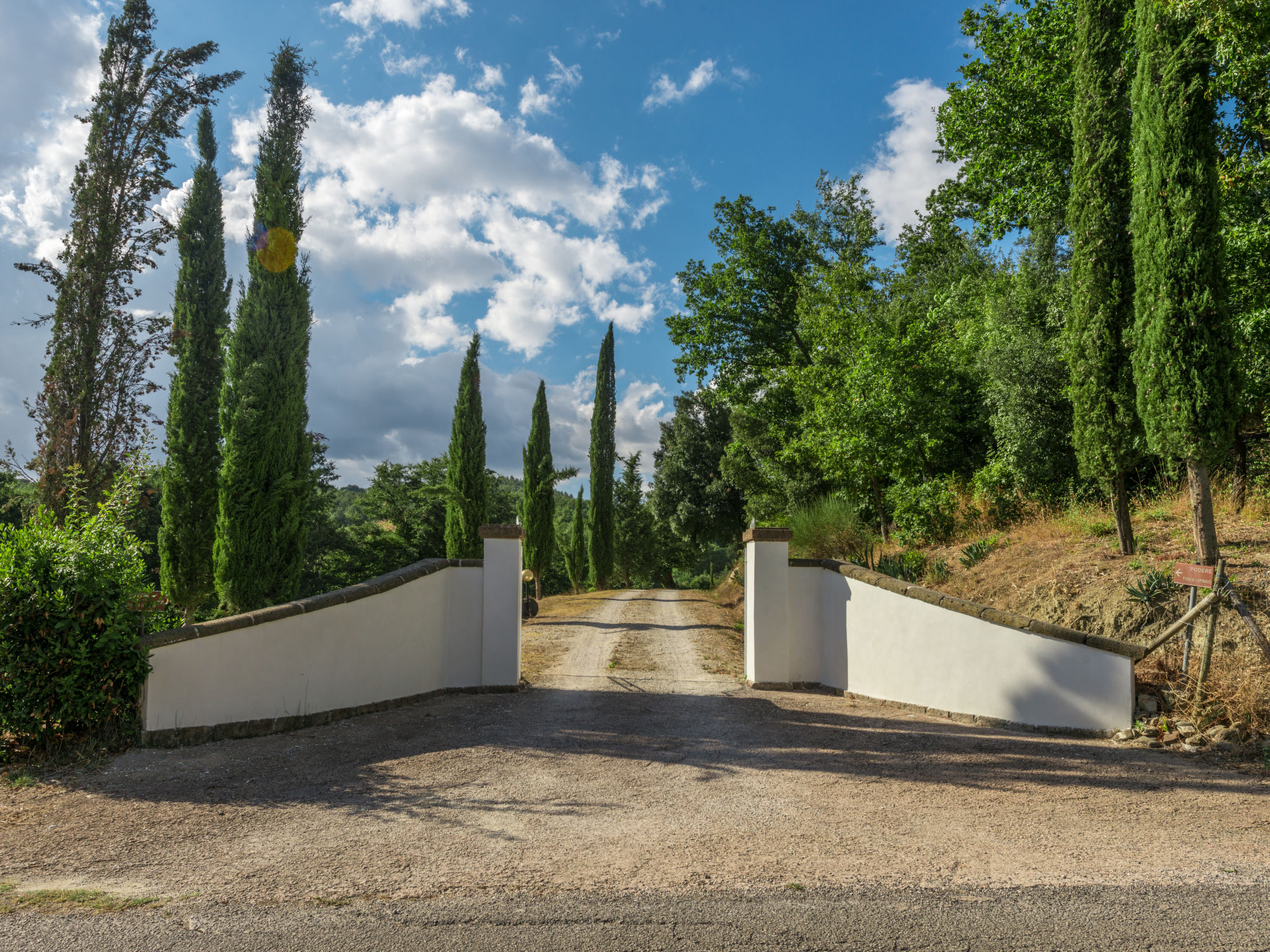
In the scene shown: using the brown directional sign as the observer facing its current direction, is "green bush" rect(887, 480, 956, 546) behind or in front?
behind

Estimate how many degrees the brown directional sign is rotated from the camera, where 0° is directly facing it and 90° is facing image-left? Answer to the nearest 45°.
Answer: approximately 0°

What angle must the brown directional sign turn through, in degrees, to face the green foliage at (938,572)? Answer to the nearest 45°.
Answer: approximately 135° to its right

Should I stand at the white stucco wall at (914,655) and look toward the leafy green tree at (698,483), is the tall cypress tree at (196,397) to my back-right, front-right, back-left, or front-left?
front-left

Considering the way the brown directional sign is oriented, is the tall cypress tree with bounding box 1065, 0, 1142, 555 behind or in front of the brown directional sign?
behind

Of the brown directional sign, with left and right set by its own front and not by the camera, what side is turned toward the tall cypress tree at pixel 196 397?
right
